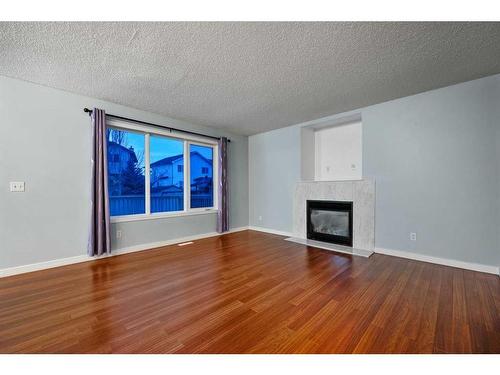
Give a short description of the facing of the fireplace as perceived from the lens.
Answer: facing the viewer and to the left of the viewer

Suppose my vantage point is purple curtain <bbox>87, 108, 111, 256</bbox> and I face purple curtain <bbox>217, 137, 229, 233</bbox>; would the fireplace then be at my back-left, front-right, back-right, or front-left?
front-right

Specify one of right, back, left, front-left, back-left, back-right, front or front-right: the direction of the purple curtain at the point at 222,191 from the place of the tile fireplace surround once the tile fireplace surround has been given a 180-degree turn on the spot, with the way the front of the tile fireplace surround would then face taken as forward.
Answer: back-left

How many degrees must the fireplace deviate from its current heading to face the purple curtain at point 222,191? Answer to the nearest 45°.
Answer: approximately 45° to its right

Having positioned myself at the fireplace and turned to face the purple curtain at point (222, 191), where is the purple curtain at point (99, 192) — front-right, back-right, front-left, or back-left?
front-left

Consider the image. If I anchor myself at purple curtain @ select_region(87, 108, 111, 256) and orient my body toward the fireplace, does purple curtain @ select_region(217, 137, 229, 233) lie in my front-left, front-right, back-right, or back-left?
front-left

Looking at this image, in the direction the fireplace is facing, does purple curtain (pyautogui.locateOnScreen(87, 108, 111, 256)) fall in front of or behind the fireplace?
in front

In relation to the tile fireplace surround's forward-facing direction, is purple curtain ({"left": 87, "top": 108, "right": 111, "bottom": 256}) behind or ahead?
ahead

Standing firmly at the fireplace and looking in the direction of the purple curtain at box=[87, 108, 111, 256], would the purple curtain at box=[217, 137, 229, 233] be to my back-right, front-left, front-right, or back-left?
front-right

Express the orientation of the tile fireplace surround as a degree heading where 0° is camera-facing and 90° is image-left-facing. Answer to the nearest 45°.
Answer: approximately 45°
